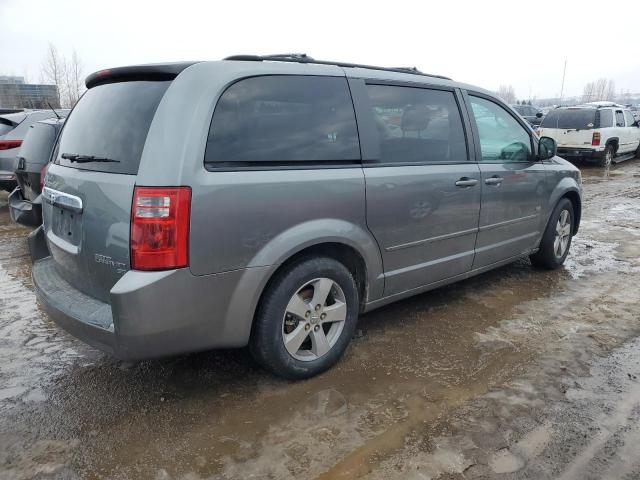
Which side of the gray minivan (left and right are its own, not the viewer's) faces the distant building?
left

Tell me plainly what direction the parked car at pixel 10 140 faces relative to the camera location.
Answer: facing away from the viewer and to the right of the viewer

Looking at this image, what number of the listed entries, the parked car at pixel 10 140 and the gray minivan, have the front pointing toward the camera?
0

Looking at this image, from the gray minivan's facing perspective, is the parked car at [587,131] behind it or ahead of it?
ahead

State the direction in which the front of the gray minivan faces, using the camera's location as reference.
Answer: facing away from the viewer and to the right of the viewer

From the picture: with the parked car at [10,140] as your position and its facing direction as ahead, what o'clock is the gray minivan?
The gray minivan is roughly at 4 o'clock from the parked car.

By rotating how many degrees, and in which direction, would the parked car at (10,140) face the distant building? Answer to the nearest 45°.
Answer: approximately 45° to its left

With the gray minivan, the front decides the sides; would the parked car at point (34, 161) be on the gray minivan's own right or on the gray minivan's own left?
on the gray minivan's own left

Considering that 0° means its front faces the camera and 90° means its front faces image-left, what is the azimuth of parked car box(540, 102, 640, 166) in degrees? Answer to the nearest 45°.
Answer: approximately 225°

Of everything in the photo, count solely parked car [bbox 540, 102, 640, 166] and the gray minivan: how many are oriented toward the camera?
0
